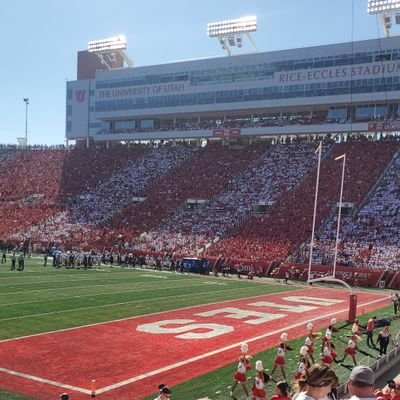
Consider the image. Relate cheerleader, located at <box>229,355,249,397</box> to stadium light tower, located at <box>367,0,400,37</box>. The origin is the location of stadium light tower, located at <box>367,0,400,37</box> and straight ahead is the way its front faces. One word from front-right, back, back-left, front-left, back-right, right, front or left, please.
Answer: front-left

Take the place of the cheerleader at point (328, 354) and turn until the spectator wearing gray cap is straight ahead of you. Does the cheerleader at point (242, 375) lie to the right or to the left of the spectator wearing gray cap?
right

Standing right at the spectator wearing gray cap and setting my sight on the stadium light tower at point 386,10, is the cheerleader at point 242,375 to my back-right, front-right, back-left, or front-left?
front-left

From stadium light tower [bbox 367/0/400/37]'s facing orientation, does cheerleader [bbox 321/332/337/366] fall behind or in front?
in front

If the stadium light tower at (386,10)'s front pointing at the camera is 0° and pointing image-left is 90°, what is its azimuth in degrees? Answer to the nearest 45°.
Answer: approximately 45°

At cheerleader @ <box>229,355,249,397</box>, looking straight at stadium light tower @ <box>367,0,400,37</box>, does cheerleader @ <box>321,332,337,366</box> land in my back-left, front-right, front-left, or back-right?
front-right

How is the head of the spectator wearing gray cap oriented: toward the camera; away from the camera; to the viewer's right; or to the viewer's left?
away from the camera
